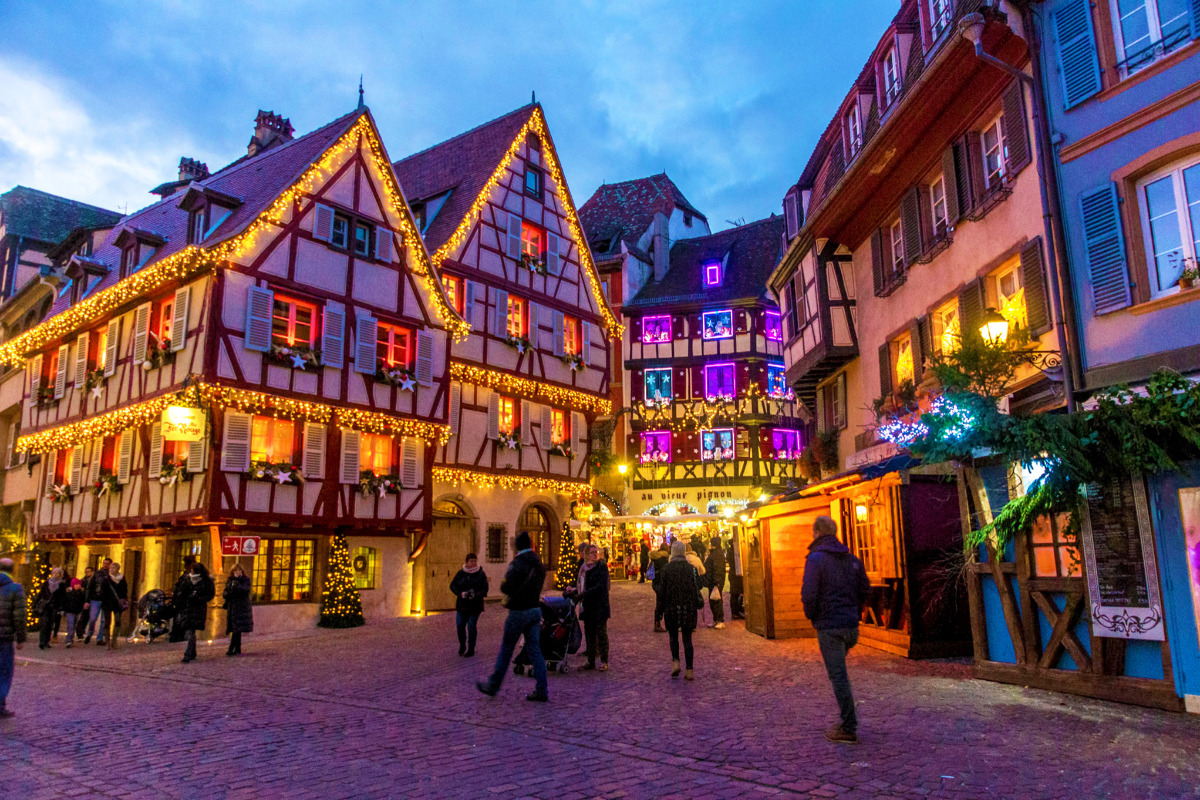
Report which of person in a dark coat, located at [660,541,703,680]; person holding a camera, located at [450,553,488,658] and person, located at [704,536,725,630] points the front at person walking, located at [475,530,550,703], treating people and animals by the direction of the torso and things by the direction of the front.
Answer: person holding a camera, located at [450,553,488,658]

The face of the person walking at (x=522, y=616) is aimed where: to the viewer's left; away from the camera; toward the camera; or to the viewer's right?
away from the camera

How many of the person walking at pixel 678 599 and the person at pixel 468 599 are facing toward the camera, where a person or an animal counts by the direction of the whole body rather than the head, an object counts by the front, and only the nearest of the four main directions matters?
1

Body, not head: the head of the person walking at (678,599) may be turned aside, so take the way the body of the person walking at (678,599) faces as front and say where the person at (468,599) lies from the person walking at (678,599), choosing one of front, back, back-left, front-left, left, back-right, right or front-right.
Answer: front-left

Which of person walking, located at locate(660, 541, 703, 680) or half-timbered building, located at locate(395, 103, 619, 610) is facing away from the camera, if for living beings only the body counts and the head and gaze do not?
the person walking

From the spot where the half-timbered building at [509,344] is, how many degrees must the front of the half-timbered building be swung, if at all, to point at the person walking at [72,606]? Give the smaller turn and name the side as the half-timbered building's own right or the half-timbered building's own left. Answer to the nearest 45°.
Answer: approximately 90° to the half-timbered building's own right

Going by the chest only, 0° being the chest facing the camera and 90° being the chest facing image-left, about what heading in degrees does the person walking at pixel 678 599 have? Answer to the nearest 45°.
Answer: approximately 180°

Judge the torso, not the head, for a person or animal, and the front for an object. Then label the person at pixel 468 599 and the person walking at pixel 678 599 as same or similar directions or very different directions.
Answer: very different directions

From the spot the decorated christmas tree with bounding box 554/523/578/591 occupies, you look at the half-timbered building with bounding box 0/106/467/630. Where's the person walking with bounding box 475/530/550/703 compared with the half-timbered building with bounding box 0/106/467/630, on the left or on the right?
left

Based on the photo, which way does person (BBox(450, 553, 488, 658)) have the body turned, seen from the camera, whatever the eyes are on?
toward the camera

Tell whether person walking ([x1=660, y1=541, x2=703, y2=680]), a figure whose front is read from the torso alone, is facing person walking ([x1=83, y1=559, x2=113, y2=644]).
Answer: no

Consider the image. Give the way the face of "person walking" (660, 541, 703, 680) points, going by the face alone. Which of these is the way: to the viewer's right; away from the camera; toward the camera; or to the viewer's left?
away from the camera

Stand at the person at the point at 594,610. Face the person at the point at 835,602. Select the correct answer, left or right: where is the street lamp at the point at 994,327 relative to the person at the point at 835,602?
left
